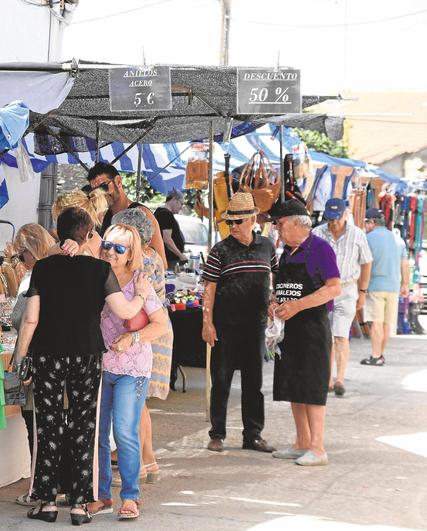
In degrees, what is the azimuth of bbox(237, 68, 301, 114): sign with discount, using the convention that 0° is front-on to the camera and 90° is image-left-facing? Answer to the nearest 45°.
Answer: approximately 0°

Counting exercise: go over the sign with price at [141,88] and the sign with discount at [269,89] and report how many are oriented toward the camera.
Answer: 2

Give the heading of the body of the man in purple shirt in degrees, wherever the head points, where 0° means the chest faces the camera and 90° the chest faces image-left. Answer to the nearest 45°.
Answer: approximately 45°
